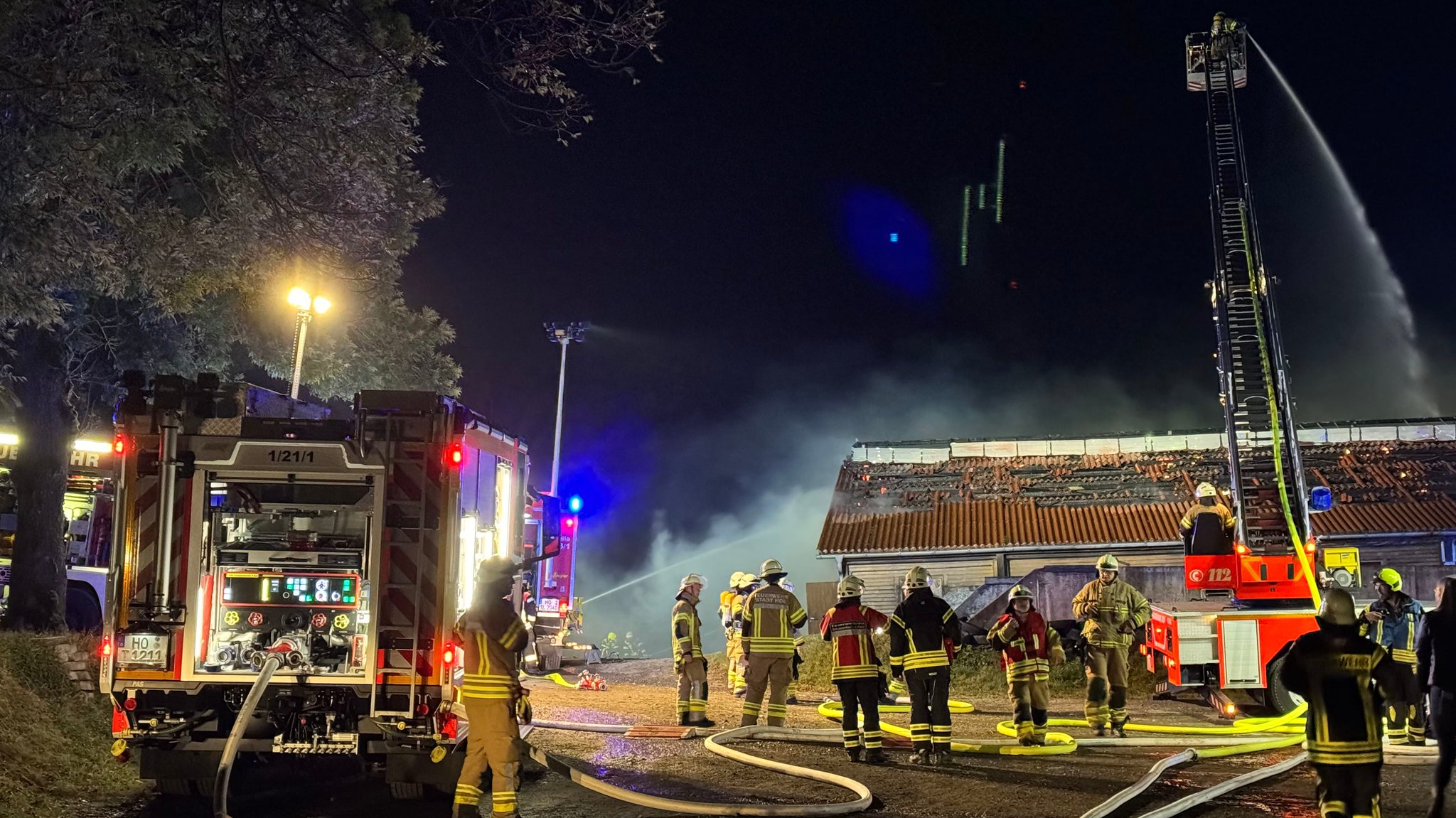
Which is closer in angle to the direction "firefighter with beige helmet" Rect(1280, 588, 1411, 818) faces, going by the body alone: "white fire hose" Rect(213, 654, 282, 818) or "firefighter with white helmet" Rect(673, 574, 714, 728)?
the firefighter with white helmet

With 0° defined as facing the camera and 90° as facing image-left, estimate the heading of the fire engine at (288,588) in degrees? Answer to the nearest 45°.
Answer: approximately 180°

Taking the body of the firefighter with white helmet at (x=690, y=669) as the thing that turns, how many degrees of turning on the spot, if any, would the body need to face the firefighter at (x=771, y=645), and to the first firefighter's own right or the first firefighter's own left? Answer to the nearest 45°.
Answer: approximately 45° to the first firefighter's own right

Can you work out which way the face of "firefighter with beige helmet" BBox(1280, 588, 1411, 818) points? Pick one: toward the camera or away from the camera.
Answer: away from the camera

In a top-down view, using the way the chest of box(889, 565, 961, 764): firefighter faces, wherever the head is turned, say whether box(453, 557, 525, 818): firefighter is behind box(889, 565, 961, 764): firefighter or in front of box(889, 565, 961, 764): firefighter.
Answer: behind

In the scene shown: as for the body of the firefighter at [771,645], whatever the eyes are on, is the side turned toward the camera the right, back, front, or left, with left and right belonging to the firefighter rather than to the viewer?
back
